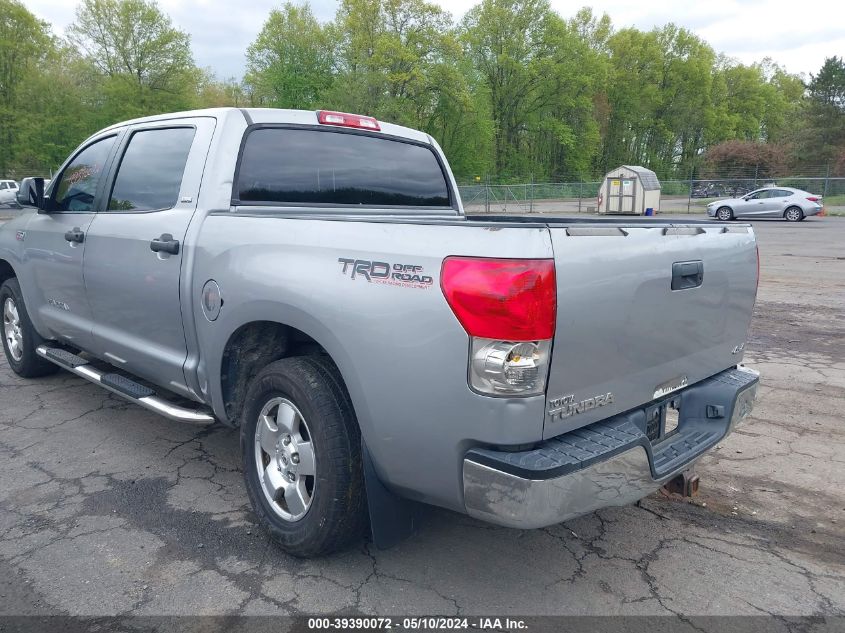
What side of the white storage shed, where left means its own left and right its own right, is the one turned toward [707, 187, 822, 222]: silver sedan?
left

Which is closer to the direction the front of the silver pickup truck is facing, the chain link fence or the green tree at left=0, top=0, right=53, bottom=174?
the green tree

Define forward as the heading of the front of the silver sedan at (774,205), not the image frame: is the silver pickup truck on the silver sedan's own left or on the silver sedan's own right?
on the silver sedan's own left

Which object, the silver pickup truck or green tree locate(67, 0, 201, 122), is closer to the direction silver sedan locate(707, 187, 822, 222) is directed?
the green tree

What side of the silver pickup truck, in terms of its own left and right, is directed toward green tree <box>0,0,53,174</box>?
front

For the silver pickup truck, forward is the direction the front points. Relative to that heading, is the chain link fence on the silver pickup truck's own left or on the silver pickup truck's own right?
on the silver pickup truck's own right

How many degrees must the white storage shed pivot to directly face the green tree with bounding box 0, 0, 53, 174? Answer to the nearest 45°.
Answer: approximately 45° to its right

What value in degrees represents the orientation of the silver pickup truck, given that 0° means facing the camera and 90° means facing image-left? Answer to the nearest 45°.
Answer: approximately 135°

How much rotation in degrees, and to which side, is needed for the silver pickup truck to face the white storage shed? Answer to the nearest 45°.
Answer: approximately 90° to its right

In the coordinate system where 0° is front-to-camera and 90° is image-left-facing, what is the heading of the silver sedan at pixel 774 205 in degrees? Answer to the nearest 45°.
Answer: approximately 90°
